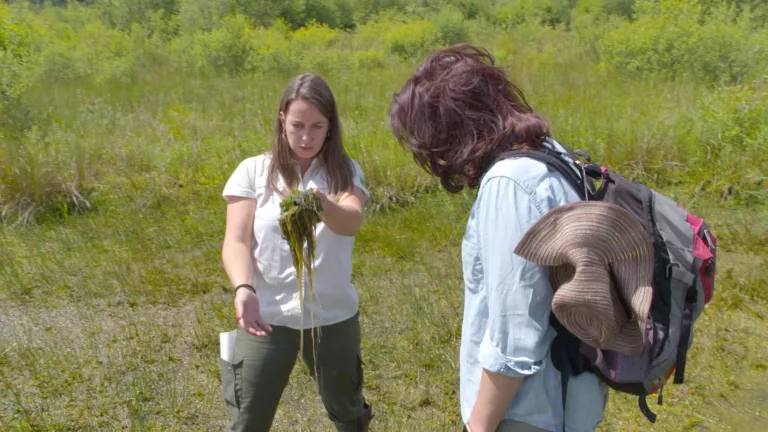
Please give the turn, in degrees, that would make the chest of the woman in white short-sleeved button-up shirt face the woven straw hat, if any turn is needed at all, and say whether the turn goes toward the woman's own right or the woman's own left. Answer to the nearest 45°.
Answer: approximately 45° to the woman's own left

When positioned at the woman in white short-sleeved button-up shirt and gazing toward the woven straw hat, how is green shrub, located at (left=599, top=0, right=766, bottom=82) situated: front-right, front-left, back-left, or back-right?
back-left

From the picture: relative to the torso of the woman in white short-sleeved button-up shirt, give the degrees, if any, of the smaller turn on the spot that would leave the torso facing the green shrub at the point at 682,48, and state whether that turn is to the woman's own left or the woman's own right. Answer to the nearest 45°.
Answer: approximately 135° to the woman's own left

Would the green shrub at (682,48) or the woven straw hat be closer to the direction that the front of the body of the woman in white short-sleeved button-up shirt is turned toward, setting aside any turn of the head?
the woven straw hat

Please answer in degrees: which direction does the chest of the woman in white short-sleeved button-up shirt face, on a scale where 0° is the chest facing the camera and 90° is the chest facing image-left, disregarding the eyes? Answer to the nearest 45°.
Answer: approximately 0°
